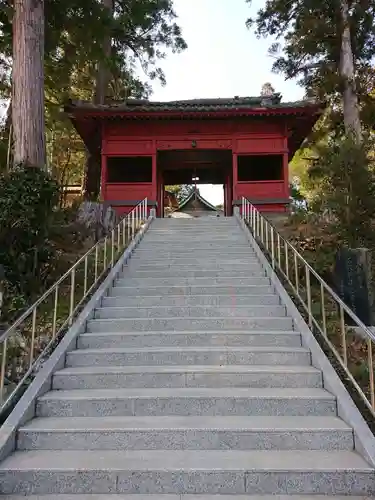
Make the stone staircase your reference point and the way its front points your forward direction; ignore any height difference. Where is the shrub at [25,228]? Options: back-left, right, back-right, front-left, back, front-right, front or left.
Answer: back-right

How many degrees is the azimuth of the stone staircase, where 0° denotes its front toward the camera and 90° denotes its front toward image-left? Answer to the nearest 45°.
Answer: approximately 0°

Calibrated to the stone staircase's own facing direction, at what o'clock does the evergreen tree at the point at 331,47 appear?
The evergreen tree is roughly at 7 o'clock from the stone staircase.
